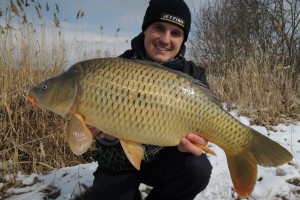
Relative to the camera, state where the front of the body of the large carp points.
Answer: to the viewer's left

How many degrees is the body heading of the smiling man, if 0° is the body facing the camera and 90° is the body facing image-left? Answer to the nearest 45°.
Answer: approximately 0°
